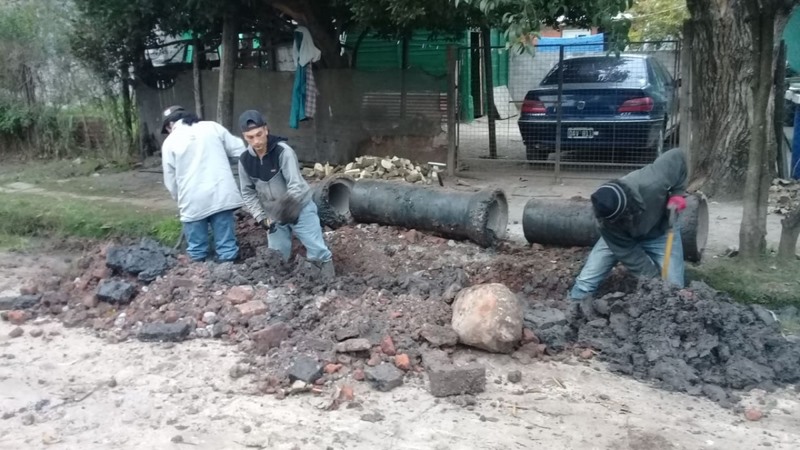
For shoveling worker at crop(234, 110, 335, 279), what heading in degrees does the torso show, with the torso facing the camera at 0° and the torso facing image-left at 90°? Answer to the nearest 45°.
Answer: approximately 45°

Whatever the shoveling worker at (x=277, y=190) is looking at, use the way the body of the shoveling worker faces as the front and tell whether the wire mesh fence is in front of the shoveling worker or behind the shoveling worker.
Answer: behind

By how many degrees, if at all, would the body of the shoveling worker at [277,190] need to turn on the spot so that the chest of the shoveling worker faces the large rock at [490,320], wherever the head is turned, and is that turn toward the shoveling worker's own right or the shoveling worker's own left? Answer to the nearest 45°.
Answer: approximately 90° to the shoveling worker's own left

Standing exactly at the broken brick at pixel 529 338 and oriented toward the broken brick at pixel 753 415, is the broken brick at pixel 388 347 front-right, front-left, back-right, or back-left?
back-right

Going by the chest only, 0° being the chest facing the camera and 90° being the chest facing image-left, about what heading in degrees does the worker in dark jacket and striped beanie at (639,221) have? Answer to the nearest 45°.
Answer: approximately 45°

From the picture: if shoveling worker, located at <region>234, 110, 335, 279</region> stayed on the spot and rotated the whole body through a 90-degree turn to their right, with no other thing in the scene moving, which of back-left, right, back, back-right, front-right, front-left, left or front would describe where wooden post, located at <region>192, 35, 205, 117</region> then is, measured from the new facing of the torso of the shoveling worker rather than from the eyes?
front-right

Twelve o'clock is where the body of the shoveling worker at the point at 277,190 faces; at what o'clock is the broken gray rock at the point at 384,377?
The broken gray rock is roughly at 10 o'clock from the shoveling worker.

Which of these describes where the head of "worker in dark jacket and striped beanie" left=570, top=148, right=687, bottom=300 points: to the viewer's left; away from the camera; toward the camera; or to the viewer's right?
to the viewer's left

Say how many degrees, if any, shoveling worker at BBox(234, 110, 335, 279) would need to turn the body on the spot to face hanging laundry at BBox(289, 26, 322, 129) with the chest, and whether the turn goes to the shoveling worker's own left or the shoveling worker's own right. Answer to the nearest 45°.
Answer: approximately 135° to the shoveling worker's own right

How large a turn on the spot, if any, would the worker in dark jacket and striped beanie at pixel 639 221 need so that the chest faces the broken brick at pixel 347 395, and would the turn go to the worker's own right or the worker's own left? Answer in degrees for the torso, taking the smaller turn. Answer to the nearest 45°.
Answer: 0° — they already face it

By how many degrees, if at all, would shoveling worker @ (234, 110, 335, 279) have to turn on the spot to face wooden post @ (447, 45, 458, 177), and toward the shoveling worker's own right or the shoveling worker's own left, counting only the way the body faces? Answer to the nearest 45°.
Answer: approximately 180°

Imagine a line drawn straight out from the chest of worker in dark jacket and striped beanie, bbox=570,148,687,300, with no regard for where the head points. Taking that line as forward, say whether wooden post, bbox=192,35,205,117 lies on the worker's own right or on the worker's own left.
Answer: on the worker's own right
